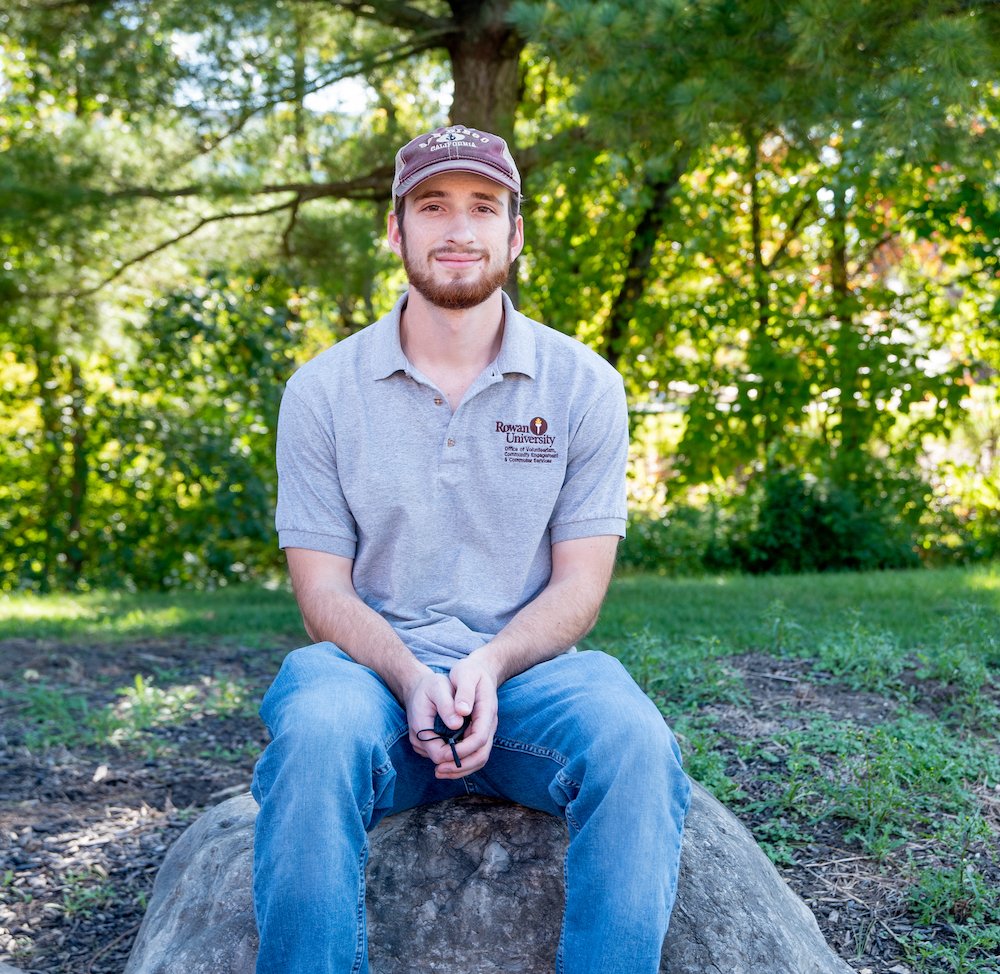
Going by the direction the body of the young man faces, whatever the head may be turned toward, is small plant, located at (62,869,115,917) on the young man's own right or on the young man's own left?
on the young man's own right

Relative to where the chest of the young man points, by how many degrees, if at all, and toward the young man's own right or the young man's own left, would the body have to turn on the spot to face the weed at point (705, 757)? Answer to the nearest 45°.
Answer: approximately 135° to the young man's own left

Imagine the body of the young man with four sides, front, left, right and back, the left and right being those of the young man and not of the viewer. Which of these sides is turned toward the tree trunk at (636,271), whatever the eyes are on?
back

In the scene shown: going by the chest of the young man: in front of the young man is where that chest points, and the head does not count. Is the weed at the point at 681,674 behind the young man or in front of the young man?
behind

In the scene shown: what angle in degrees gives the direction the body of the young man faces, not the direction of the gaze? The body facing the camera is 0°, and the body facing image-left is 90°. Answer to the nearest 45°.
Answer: approximately 0°

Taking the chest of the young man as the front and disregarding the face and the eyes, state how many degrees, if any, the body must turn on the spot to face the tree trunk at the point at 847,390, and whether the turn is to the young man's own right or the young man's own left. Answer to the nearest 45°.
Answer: approximately 135° to the young man's own left

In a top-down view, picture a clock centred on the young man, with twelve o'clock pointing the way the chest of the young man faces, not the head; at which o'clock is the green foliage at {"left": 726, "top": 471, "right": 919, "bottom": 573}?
The green foliage is roughly at 7 o'clock from the young man.

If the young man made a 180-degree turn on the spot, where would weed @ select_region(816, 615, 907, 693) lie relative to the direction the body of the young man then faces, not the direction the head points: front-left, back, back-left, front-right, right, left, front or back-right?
front-right
